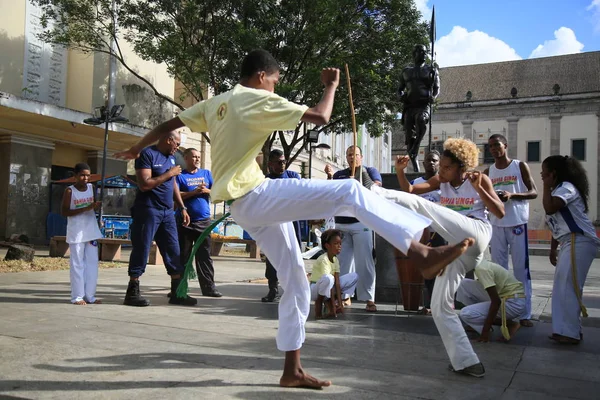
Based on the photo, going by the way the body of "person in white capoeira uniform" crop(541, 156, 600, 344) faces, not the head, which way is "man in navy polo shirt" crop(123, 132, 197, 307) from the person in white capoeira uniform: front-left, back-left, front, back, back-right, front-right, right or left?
front

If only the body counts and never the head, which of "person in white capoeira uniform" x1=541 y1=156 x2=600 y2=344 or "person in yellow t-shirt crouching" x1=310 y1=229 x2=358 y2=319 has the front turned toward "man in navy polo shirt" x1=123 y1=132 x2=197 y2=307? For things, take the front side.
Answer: the person in white capoeira uniform

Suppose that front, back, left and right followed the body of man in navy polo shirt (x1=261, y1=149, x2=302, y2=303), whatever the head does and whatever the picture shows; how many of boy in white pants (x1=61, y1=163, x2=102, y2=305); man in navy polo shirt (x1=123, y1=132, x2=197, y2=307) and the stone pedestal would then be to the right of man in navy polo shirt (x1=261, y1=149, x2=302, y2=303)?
2

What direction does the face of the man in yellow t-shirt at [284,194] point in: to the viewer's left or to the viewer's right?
to the viewer's right

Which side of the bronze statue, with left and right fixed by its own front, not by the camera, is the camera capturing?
front

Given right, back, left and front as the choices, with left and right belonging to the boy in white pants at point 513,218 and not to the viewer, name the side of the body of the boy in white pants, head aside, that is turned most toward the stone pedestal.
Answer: right

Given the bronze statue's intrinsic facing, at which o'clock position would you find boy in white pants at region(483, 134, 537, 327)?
The boy in white pants is roughly at 11 o'clock from the bronze statue.

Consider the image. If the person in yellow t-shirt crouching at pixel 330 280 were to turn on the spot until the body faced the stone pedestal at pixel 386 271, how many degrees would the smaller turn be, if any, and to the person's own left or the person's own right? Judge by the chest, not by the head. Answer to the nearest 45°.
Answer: approximately 90° to the person's own left

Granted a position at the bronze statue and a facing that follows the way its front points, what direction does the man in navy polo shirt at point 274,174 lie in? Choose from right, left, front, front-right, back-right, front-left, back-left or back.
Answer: front-right

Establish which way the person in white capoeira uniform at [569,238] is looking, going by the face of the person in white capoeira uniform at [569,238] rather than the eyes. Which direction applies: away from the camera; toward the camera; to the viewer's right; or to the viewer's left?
to the viewer's left

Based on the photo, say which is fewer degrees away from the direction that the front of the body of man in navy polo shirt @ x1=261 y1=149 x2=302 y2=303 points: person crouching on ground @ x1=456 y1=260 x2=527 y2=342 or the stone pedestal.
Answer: the person crouching on ground

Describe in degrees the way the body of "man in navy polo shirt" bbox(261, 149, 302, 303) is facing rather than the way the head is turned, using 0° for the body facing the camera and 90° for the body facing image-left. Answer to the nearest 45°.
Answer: approximately 0°

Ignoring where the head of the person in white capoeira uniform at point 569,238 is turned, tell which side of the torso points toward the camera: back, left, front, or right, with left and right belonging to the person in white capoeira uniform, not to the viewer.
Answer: left
